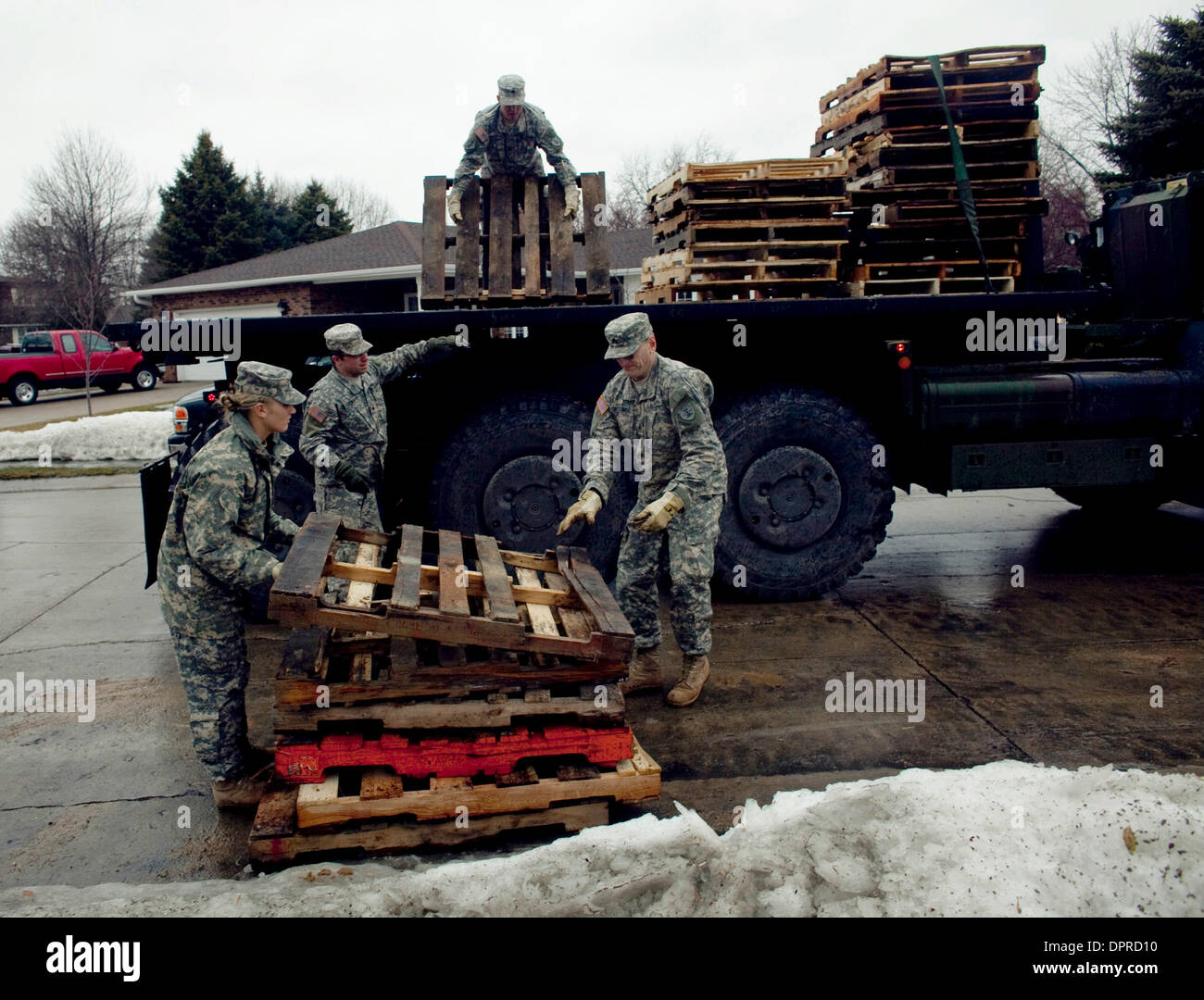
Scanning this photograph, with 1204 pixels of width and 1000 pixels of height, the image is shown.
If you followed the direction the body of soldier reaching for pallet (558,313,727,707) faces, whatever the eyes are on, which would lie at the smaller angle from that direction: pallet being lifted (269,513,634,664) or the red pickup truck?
the pallet being lifted

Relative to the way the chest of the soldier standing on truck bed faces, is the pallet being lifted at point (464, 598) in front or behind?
in front

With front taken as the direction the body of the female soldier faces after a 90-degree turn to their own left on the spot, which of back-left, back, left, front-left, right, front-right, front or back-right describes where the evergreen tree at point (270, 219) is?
front

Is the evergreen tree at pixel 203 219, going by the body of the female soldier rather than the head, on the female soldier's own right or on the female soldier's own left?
on the female soldier's own left

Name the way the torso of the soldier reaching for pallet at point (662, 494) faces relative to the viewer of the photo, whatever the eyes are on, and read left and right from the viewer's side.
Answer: facing the viewer and to the left of the viewer

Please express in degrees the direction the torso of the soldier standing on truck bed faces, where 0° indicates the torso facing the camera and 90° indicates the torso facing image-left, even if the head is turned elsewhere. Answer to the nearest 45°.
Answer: approximately 0°

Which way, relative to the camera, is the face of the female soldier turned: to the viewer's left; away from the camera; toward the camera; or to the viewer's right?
to the viewer's right

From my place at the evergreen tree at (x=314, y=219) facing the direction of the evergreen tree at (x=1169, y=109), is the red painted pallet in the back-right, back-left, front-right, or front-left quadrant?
front-right

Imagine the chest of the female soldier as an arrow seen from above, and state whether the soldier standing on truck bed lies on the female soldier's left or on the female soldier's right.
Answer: on the female soldier's left

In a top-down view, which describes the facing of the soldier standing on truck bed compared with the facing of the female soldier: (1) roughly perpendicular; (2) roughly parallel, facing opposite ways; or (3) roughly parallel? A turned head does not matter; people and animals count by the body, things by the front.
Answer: roughly perpendicular

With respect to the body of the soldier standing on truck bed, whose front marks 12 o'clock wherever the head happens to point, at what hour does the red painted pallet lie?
The red painted pallet is roughly at 12 o'clock from the soldier standing on truck bed.

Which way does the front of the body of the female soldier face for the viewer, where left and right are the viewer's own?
facing to the right of the viewer
